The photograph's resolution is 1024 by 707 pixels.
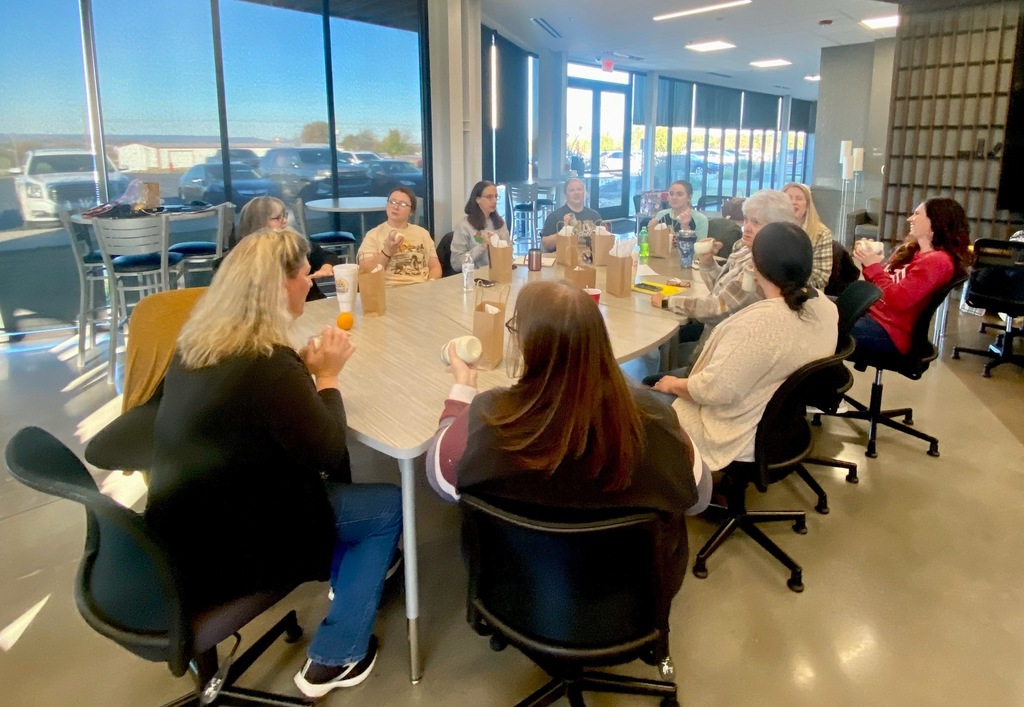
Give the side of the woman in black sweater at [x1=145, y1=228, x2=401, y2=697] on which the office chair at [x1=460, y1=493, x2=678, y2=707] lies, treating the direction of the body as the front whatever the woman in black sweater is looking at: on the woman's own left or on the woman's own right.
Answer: on the woman's own right

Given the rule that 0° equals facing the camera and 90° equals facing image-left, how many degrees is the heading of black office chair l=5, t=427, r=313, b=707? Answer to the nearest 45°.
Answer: approximately 225°

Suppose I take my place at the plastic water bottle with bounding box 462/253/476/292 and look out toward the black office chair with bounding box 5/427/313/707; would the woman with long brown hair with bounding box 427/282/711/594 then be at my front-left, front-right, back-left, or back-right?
front-left

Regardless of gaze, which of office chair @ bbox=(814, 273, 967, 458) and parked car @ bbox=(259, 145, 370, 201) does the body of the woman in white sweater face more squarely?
the parked car

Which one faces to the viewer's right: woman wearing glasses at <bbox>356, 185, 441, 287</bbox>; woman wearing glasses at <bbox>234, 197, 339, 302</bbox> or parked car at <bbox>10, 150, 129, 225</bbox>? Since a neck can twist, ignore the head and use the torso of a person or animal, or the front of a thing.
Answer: woman wearing glasses at <bbox>234, 197, 339, 302</bbox>

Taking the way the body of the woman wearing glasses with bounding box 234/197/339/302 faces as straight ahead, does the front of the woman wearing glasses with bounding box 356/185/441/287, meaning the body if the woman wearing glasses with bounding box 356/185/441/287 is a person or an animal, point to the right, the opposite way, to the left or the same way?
to the right

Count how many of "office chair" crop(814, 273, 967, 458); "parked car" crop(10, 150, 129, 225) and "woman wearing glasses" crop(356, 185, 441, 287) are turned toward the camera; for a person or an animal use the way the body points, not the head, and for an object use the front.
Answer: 2

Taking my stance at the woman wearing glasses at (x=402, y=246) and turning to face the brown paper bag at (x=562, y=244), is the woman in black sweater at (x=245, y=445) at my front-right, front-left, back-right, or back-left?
back-right

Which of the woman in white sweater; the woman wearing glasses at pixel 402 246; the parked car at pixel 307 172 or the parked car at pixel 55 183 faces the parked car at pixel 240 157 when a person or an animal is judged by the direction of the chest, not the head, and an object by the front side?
the woman in white sweater

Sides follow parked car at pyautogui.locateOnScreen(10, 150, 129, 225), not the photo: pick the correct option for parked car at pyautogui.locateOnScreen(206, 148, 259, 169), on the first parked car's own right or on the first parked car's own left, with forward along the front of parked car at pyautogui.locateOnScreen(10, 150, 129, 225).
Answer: on the first parked car's own left

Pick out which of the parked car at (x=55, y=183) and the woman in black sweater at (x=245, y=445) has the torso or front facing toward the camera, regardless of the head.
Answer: the parked car

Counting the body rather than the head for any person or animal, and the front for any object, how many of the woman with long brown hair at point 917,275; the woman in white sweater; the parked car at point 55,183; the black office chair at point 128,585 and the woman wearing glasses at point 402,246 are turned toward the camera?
2

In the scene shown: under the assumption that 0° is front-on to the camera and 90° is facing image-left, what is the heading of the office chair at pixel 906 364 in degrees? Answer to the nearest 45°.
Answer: approximately 90°

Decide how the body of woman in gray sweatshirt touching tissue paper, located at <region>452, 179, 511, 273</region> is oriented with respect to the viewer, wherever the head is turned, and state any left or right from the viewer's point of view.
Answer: facing the viewer and to the right of the viewer

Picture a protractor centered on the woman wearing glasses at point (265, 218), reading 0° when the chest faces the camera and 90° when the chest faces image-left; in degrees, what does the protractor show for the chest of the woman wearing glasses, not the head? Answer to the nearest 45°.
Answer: approximately 270°

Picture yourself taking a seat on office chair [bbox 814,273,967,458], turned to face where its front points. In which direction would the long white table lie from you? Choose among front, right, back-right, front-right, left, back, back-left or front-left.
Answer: front-left

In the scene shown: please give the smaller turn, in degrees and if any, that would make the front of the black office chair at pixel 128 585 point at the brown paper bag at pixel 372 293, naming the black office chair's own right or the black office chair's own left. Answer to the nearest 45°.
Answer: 0° — it already faces it

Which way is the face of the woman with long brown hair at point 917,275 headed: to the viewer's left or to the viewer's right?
to the viewer's left

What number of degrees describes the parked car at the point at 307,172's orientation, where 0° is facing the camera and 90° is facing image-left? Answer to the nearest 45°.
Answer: approximately 315°

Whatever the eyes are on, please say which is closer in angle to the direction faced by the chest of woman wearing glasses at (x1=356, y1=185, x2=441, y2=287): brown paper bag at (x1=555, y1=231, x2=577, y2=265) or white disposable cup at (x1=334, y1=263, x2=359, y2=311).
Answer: the white disposable cup
